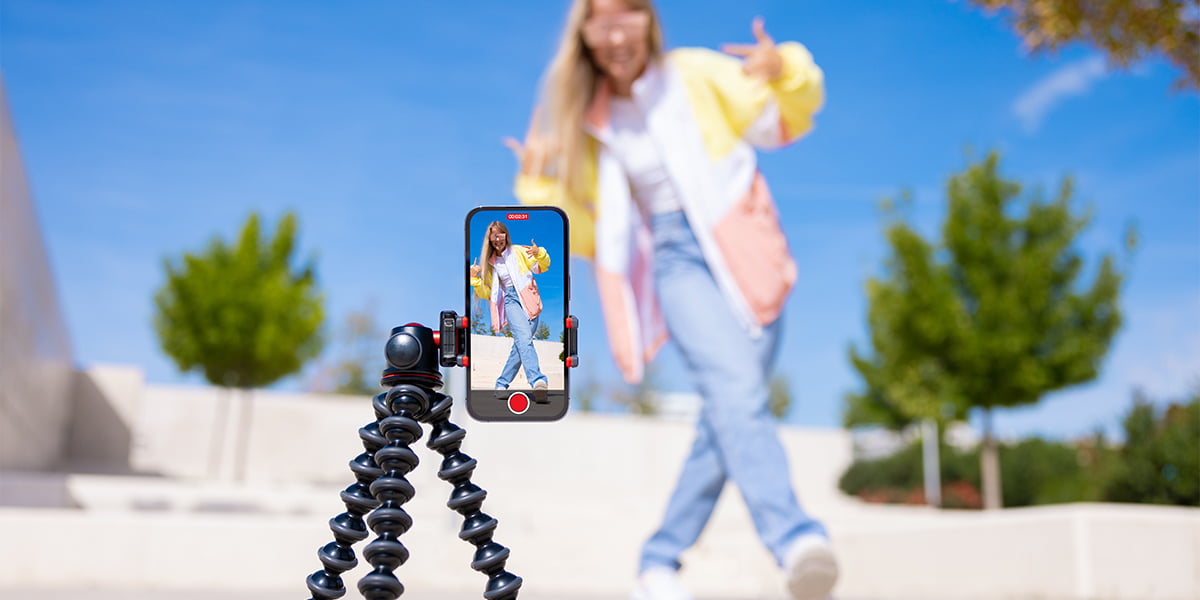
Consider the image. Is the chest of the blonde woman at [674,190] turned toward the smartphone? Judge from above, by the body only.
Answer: yes

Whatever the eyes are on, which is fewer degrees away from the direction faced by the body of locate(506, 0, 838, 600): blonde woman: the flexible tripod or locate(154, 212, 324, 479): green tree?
the flexible tripod

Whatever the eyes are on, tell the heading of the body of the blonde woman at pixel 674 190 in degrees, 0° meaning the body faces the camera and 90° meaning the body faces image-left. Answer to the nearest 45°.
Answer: approximately 0°

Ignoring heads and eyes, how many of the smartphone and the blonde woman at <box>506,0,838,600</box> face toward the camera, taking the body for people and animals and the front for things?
2

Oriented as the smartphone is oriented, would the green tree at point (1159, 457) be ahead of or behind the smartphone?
behind

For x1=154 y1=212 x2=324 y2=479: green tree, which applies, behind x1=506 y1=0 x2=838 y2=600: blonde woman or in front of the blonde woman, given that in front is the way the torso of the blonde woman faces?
behind

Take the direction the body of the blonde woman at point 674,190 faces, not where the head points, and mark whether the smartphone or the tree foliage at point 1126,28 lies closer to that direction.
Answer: the smartphone

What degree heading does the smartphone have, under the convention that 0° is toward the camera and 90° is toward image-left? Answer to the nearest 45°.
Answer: approximately 0°
